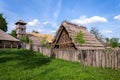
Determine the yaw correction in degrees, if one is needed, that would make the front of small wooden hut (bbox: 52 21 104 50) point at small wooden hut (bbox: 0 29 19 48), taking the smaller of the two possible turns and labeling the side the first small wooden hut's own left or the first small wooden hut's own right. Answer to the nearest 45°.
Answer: approximately 90° to the first small wooden hut's own right

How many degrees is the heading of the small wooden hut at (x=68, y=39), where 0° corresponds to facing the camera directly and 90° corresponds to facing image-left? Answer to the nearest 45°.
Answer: approximately 45°
